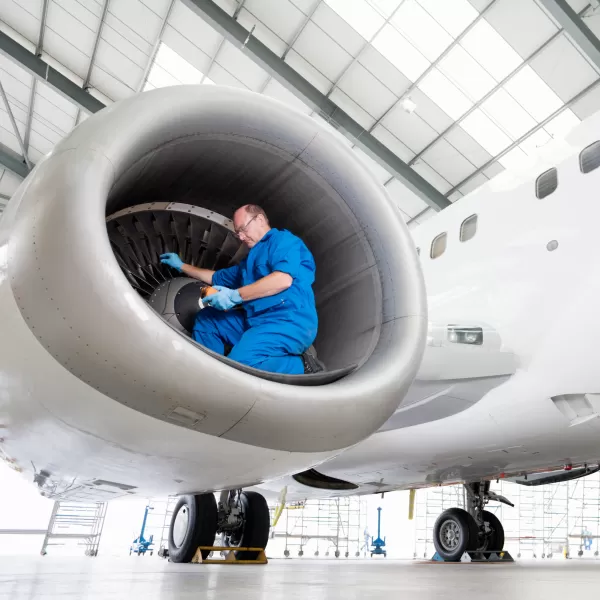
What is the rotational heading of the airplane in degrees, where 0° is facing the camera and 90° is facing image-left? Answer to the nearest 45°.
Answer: approximately 315°

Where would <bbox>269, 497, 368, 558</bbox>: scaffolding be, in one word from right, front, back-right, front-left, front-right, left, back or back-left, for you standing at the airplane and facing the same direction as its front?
back-left

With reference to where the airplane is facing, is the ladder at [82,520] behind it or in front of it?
behind
